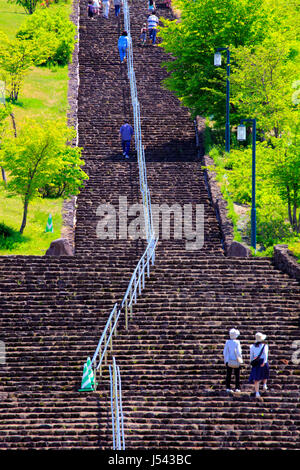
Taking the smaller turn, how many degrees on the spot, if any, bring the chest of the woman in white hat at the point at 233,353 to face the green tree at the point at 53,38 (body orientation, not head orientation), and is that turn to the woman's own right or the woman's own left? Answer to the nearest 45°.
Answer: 0° — they already face it

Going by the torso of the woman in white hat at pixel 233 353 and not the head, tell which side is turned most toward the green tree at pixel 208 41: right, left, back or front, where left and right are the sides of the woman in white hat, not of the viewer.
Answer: front

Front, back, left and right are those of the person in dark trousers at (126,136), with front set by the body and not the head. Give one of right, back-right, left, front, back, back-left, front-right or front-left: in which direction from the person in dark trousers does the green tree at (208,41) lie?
front-right

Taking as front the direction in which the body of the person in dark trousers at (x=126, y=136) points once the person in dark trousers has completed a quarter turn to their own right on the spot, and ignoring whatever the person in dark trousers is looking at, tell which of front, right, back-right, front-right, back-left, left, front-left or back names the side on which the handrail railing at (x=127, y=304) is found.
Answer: right

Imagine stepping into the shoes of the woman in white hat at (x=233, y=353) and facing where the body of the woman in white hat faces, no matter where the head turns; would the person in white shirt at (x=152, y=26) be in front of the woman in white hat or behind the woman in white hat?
in front

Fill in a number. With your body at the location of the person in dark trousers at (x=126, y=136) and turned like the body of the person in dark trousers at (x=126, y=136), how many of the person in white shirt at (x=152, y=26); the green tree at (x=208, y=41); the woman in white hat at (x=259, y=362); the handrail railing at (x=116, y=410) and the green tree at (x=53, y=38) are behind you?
2

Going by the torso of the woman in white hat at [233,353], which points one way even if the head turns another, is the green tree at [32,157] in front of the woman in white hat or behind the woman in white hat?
in front

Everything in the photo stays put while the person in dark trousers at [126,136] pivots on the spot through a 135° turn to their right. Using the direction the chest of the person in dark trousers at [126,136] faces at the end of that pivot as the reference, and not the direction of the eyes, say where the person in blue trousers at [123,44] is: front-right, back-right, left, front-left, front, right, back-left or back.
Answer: back-left

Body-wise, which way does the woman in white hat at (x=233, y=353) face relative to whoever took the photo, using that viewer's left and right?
facing away from the viewer

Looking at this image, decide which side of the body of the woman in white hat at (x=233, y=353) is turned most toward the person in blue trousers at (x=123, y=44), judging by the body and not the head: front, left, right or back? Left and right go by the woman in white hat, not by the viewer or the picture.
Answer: front

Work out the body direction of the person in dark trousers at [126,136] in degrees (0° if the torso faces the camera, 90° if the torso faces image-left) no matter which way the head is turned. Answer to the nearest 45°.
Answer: approximately 180°

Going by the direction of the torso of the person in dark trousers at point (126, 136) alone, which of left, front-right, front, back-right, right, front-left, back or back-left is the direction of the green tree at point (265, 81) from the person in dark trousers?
right

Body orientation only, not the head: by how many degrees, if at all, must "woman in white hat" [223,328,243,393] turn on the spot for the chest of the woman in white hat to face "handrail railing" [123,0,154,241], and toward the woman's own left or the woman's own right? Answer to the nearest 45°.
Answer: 0° — they already face it

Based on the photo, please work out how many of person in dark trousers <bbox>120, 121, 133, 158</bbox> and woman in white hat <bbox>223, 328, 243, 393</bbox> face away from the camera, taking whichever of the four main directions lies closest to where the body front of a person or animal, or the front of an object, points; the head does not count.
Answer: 2
